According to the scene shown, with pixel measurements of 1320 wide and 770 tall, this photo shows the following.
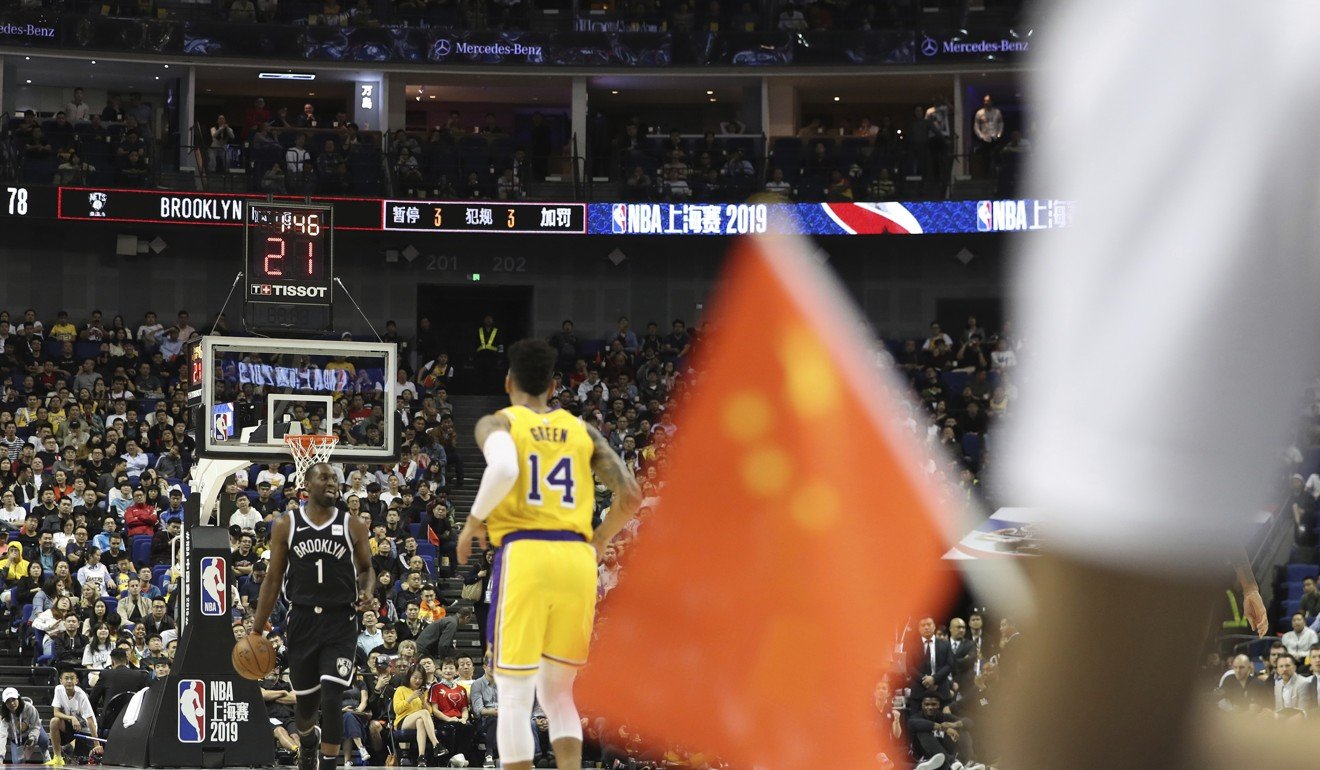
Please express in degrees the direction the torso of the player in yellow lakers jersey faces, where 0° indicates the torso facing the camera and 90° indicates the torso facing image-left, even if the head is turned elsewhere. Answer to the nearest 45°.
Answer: approximately 180°

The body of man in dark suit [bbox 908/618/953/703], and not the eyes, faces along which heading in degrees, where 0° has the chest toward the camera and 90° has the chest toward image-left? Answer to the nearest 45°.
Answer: approximately 0°

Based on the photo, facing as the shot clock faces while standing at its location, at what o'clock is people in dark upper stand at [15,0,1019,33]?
The people in dark upper stand is roughly at 7 o'clock from the shot clock.

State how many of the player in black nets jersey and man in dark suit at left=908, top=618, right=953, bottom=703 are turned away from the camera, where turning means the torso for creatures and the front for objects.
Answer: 0

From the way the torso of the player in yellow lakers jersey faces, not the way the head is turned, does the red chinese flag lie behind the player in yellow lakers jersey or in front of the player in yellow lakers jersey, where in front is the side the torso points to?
behind

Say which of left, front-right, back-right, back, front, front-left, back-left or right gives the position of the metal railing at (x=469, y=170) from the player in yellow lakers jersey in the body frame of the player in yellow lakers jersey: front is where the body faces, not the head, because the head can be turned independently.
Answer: front

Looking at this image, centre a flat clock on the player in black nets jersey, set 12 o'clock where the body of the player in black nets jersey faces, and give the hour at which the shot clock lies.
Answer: The shot clock is roughly at 6 o'clock from the player in black nets jersey.

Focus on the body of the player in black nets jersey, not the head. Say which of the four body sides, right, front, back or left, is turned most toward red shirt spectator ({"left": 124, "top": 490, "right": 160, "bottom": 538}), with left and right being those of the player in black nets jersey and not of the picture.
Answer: back

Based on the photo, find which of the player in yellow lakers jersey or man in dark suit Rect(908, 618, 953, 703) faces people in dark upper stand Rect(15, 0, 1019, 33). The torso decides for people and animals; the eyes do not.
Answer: the player in yellow lakers jersey

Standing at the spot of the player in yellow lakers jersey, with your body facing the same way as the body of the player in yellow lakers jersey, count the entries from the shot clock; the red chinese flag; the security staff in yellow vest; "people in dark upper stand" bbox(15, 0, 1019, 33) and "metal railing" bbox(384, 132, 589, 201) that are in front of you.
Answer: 4

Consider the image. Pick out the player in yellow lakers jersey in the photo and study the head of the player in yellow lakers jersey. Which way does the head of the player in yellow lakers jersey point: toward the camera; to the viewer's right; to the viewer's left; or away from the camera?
away from the camera

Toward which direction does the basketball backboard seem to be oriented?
toward the camera

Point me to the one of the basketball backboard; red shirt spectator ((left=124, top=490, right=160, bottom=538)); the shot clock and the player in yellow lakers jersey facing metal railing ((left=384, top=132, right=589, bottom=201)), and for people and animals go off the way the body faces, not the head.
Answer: the player in yellow lakers jersey

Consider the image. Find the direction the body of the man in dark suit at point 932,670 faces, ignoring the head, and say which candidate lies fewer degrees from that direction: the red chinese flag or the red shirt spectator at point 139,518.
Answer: the red chinese flag

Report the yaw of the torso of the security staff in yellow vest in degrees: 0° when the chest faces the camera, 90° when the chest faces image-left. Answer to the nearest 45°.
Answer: approximately 0°

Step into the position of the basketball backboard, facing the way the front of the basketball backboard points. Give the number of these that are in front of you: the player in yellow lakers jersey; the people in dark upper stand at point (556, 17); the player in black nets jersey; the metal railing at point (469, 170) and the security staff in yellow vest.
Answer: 2
